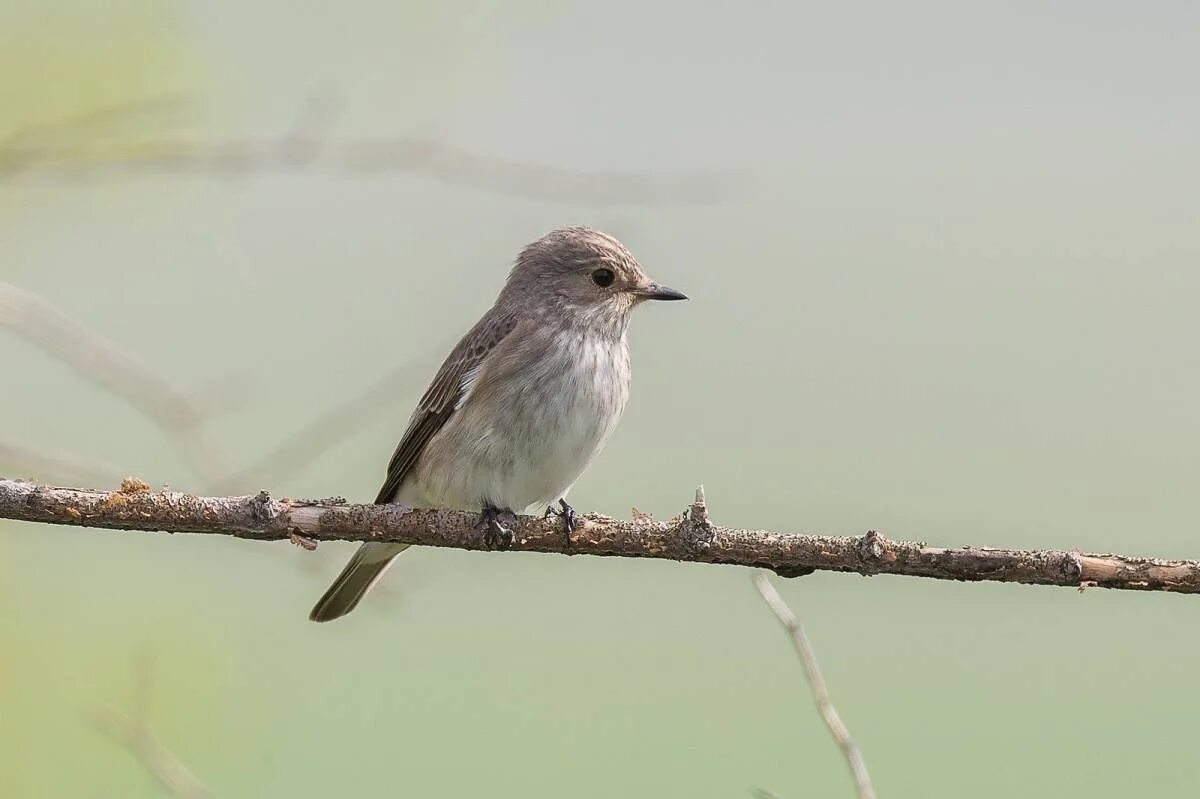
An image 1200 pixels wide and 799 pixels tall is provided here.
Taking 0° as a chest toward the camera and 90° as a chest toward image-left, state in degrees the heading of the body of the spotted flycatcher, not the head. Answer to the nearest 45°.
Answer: approximately 315°
